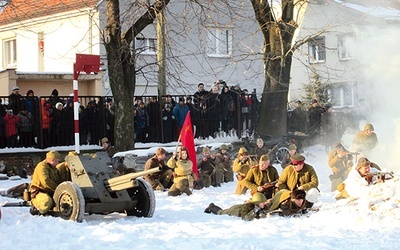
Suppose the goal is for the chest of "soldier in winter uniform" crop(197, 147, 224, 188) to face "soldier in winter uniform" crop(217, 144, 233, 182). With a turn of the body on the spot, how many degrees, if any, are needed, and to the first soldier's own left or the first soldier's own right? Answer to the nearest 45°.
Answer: approximately 135° to the first soldier's own left
